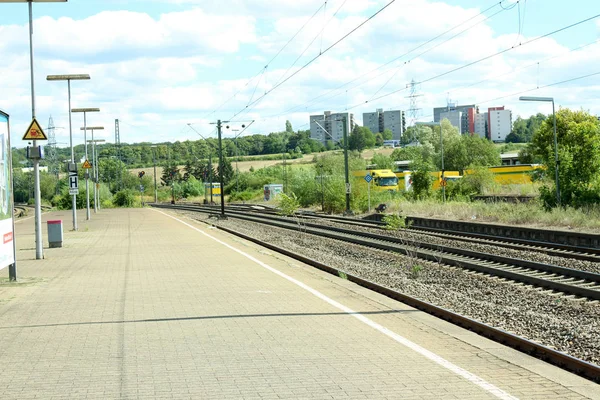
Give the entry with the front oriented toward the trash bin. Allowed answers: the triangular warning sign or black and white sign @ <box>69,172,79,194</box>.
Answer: the black and white sign

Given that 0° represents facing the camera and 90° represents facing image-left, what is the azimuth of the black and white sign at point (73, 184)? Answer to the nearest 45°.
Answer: approximately 0°

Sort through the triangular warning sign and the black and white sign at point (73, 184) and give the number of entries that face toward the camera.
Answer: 2

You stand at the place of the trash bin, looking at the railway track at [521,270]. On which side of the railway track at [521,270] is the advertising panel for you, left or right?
right

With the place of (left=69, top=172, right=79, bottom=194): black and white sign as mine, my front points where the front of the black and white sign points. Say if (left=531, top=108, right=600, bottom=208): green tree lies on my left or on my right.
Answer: on my left

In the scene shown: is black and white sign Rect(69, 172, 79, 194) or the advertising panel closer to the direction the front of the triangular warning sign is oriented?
the advertising panel

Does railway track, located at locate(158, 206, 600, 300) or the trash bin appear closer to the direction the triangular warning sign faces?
the railway track

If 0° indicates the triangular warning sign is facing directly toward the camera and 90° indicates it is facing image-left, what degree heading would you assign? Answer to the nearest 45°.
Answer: approximately 0°

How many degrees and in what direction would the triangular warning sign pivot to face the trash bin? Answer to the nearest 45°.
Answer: approximately 180°

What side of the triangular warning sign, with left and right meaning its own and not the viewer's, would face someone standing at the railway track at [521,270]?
left

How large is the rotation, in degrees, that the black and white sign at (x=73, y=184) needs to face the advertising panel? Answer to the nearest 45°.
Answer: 0° — it already faces it

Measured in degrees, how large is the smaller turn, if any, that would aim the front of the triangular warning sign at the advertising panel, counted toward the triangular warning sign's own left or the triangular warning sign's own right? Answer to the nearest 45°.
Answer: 0° — it already faces it
